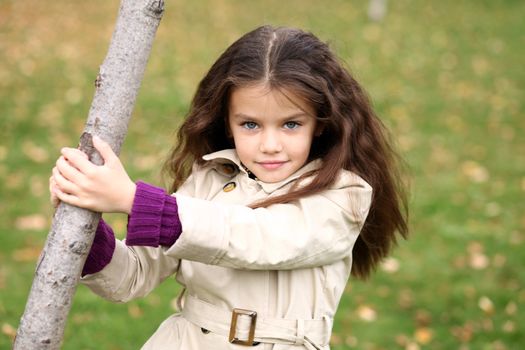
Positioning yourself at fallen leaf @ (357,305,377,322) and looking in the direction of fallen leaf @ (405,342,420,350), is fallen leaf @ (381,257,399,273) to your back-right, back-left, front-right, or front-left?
back-left

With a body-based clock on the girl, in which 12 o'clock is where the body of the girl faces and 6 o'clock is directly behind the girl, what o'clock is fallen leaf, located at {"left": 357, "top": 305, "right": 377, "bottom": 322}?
The fallen leaf is roughly at 5 o'clock from the girl.

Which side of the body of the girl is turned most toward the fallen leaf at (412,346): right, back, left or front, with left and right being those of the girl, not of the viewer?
back

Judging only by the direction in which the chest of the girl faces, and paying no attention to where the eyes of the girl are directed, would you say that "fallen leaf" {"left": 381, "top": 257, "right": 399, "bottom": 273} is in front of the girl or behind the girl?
behind

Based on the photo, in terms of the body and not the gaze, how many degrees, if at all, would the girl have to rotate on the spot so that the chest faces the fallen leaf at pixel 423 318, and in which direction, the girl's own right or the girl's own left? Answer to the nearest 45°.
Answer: approximately 180°

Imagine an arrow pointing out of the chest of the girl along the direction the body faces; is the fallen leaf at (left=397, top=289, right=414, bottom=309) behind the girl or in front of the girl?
behind

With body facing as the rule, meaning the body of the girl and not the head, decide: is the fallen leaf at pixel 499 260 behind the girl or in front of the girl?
behind

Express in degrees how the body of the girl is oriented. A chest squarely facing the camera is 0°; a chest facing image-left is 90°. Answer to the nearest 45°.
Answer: approximately 45°

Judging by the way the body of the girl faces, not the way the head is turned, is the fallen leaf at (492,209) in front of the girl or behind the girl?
behind
